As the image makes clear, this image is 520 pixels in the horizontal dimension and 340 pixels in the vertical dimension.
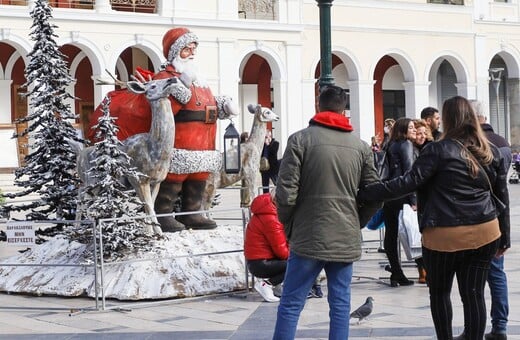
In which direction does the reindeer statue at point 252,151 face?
to the viewer's right

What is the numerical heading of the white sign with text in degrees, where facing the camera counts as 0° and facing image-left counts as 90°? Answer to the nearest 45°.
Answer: approximately 0°

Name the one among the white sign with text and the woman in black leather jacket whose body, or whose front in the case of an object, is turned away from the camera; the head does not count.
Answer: the woman in black leather jacket

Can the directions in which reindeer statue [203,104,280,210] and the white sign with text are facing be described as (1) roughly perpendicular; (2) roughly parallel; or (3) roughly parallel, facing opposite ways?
roughly perpendicular

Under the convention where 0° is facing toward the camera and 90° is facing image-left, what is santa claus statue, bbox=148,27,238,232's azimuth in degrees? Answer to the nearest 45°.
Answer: approximately 315°

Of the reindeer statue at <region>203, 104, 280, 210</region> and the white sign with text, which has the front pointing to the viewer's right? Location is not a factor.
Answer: the reindeer statue
